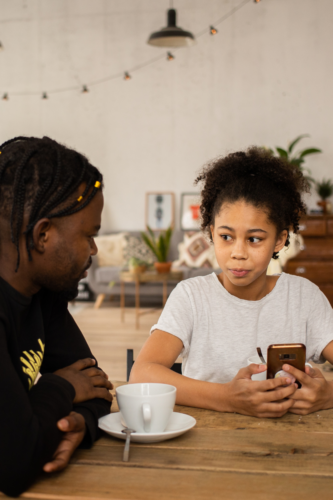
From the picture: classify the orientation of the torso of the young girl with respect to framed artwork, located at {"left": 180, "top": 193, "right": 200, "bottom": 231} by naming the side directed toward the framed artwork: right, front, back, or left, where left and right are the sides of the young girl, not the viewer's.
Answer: back

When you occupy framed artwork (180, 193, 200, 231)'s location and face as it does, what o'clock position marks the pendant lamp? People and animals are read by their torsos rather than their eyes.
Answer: The pendant lamp is roughly at 12 o'clock from the framed artwork.

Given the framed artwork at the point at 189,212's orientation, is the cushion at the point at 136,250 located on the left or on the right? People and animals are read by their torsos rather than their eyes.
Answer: on its right

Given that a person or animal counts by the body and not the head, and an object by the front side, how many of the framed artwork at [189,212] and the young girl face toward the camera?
2

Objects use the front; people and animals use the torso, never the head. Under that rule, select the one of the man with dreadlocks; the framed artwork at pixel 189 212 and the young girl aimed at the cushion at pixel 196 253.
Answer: the framed artwork

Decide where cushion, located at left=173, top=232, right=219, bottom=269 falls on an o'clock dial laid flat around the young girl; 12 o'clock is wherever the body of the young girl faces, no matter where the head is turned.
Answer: The cushion is roughly at 6 o'clock from the young girl.

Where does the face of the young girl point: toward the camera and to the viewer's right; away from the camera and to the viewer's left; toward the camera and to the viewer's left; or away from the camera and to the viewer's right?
toward the camera and to the viewer's left

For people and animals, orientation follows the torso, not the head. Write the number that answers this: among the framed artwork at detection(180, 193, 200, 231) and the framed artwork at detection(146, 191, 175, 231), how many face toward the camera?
2

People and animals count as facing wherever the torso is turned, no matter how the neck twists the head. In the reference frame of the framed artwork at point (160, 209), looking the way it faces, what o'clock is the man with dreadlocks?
The man with dreadlocks is roughly at 12 o'clock from the framed artwork.

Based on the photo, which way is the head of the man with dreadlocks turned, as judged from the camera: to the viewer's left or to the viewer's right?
to the viewer's right

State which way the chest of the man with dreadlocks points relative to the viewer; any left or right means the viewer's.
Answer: facing the viewer and to the right of the viewer

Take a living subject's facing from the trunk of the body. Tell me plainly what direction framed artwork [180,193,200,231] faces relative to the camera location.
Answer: facing the viewer

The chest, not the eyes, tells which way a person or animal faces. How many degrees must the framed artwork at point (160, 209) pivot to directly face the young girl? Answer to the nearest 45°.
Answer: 0° — it already faces them

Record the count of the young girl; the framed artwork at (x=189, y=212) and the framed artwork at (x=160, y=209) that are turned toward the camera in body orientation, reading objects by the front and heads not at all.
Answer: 3

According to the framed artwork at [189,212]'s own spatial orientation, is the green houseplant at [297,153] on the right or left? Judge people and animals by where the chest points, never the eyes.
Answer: on its left
